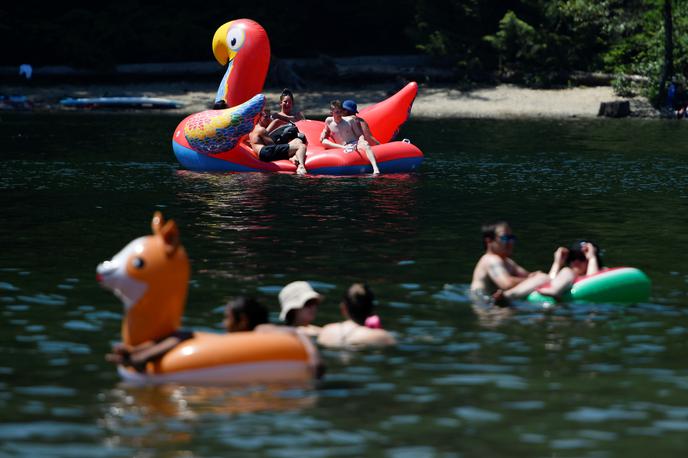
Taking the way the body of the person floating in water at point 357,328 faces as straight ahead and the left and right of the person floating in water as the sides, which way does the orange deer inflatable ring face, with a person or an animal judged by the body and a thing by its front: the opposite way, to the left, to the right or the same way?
to the left

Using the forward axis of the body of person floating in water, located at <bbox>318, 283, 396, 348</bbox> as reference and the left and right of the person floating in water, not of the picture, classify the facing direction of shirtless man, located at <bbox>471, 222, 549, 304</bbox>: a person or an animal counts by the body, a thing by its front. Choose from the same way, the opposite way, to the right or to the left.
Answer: to the right

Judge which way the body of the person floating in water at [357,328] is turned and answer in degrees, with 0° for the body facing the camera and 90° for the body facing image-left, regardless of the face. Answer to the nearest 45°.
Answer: approximately 180°

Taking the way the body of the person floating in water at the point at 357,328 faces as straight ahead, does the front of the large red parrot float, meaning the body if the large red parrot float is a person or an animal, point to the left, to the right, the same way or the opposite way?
to the left

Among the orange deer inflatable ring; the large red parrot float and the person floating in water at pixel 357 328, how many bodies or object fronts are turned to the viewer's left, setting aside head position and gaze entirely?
2

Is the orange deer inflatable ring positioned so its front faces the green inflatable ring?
no

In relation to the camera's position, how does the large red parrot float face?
facing to the left of the viewer

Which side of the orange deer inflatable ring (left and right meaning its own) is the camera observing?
left

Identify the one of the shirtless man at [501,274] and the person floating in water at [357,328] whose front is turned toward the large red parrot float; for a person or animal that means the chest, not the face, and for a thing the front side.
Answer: the person floating in water

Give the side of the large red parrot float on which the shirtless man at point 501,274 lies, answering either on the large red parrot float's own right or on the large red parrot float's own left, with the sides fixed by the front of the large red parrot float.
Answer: on the large red parrot float's own left

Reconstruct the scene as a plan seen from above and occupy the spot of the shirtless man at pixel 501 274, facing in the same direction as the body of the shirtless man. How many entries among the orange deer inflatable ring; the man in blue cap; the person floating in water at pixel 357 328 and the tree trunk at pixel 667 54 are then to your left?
2

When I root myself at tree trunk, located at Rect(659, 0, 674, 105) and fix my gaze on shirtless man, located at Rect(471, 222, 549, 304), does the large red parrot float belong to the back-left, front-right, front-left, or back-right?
front-right

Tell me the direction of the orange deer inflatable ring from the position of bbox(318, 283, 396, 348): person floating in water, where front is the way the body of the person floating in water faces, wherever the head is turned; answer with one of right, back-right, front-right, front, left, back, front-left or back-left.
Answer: back-left

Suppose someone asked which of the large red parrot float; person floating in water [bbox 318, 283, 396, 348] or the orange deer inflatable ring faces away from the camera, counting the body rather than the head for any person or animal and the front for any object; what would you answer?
the person floating in water

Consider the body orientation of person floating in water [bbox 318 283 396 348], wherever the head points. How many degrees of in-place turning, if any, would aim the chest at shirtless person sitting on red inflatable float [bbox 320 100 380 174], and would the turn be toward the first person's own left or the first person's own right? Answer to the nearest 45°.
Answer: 0° — they already face them

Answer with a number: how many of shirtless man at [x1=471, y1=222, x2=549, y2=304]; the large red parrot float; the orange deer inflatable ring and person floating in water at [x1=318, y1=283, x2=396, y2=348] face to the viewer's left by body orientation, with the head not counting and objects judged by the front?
2

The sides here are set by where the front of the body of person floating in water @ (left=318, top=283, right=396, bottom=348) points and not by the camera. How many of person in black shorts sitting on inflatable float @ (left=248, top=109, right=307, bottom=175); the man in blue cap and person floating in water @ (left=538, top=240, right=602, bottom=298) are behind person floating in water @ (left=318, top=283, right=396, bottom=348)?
0

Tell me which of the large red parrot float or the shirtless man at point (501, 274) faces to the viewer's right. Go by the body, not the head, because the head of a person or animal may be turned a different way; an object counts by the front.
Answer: the shirtless man
